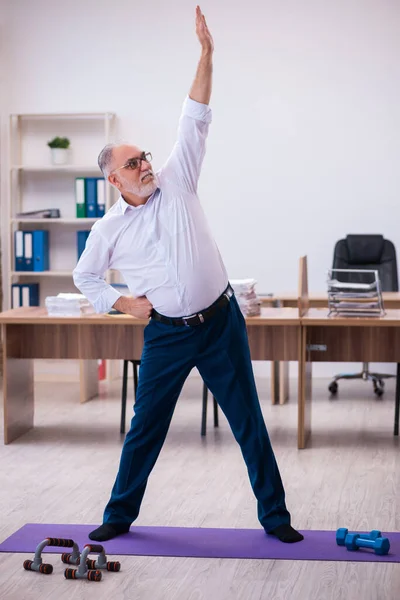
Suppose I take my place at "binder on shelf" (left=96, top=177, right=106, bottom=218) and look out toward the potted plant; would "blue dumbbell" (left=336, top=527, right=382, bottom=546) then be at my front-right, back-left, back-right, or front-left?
back-left

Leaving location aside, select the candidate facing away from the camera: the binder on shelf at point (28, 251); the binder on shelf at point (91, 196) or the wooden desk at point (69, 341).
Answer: the wooden desk

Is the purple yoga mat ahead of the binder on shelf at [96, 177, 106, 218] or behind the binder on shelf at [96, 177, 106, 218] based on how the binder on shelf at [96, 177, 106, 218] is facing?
ahead

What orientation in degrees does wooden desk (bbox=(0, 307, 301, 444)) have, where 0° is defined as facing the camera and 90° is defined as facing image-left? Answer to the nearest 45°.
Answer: approximately 180°

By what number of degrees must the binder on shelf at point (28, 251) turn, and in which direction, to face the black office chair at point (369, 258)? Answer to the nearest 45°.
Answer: approximately 45° to its left

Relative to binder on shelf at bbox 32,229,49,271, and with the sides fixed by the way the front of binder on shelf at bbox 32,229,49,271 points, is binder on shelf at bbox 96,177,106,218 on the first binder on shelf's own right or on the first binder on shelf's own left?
on the first binder on shelf's own left

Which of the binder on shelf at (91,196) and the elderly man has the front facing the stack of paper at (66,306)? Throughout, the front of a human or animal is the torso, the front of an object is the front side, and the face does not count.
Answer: the binder on shelf

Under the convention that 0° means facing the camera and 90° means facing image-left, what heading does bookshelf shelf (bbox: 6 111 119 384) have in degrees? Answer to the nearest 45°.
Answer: approximately 0°

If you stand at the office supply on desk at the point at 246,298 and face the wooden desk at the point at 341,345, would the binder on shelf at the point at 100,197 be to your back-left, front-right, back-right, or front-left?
back-left
